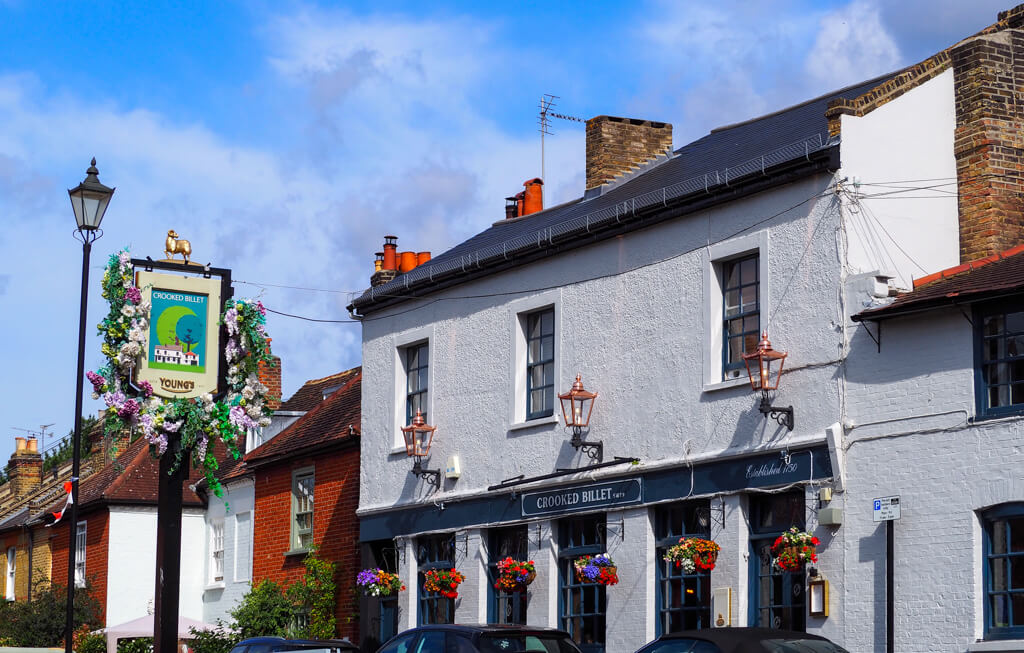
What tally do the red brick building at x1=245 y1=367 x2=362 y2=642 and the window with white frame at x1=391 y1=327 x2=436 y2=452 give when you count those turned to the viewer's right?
0

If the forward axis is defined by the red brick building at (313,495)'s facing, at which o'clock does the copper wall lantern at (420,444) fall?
The copper wall lantern is roughly at 10 o'clock from the red brick building.

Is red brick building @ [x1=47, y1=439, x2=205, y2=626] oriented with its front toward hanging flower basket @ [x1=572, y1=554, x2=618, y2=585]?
no

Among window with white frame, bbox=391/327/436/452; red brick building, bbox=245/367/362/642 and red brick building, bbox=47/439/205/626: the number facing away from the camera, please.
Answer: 0

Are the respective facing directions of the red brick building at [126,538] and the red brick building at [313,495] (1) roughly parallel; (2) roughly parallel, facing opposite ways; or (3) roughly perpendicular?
roughly parallel

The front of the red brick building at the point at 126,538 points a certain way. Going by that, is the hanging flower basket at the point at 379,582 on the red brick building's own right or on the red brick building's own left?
on the red brick building's own left

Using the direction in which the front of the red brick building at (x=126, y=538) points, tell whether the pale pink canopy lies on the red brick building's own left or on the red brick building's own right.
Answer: on the red brick building's own left

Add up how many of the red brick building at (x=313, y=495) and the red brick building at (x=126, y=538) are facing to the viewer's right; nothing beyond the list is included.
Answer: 0

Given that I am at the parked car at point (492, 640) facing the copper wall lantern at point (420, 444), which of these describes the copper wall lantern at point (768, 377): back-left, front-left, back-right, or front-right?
front-right

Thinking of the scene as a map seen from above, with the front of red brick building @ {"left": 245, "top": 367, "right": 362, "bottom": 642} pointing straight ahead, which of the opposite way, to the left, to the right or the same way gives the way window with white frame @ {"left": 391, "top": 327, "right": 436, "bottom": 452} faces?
the same way

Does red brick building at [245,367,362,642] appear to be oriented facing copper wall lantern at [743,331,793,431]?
no

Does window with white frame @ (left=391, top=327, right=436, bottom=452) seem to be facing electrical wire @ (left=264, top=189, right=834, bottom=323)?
no

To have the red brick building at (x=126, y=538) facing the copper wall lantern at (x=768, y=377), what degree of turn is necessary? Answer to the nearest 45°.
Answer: approximately 45° to its left

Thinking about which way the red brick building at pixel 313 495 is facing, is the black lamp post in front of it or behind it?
in front

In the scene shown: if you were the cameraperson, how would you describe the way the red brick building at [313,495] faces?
facing the viewer and to the left of the viewer

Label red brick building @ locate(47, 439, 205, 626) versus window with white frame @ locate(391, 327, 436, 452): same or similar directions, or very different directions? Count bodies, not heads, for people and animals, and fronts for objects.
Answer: same or similar directions

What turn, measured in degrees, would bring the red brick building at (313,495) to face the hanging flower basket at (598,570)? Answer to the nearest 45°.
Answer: approximately 45° to its left

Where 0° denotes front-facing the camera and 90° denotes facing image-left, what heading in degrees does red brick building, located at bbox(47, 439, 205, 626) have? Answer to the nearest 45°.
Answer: approximately 45°
